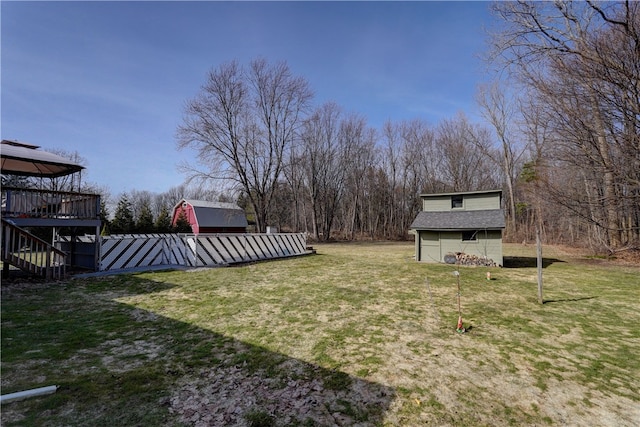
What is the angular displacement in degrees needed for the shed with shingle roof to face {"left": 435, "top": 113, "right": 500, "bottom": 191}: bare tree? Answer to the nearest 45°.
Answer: approximately 180°

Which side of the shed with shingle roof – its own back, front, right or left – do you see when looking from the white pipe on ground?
front

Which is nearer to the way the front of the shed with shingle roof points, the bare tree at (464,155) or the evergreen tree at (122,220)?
the evergreen tree

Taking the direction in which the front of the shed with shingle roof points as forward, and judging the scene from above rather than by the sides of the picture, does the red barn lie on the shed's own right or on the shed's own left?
on the shed's own right

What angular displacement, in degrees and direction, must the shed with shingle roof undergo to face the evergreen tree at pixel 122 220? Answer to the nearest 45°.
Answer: approximately 90° to its right

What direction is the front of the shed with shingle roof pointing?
toward the camera

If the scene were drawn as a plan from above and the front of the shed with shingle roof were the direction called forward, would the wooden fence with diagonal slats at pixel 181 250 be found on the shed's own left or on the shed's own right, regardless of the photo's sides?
on the shed's own right
